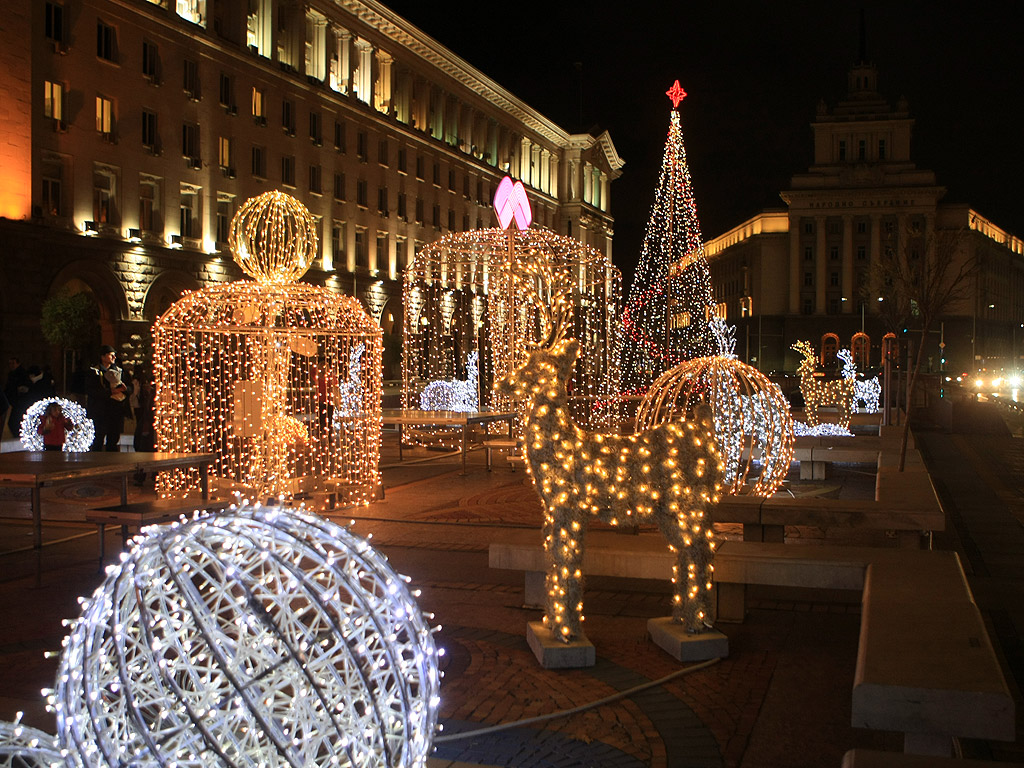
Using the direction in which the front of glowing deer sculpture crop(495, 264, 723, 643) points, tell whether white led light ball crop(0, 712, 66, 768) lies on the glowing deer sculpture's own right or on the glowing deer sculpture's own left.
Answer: on the glowing deer sculpture's own left

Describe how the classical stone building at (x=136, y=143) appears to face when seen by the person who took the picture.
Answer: facing the viewer and to the right of the viewer

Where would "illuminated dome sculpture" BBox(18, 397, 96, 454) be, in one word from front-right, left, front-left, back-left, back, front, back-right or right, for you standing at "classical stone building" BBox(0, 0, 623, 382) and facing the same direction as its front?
front-right

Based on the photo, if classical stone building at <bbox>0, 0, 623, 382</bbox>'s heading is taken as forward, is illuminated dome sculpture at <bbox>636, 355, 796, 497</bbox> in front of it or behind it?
in front

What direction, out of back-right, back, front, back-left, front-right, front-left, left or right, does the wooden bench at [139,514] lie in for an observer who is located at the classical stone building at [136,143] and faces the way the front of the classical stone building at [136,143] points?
front-right

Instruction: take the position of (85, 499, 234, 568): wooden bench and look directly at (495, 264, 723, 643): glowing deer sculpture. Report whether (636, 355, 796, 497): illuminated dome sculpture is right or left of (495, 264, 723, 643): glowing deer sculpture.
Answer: left

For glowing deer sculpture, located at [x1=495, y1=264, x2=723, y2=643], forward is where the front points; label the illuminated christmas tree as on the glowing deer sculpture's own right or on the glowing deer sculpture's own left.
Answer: on the glowing deer sculpture's own right

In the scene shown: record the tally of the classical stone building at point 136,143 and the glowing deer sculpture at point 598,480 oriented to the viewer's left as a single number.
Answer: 1

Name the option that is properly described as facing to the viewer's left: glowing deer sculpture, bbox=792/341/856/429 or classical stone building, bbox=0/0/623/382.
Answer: the glowing deer sculpture

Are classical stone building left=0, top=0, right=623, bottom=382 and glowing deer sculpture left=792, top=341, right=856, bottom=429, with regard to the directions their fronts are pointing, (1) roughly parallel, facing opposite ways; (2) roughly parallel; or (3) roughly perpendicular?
roughly parallel, facing opposite ways

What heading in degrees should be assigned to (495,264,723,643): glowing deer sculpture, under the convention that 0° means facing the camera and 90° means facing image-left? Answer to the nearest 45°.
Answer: approximately 90°

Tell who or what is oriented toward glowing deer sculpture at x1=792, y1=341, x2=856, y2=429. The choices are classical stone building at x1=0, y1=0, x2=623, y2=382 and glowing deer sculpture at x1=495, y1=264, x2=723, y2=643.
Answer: the classical stone building

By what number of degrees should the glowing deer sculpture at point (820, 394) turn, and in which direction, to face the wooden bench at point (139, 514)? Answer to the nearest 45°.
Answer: approximately 90° to its left

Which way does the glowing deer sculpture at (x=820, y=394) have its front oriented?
to the viewer's left

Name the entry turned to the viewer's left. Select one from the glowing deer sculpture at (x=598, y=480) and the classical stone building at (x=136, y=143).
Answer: the glowing deer sculpture

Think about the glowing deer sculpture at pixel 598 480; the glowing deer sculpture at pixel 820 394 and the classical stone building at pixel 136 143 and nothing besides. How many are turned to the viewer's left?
2

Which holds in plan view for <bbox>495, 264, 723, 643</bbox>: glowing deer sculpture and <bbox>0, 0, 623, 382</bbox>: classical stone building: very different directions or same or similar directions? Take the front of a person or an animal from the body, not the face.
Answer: very different directions
